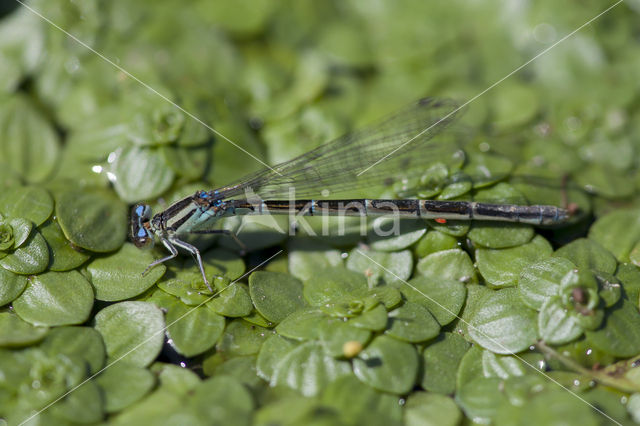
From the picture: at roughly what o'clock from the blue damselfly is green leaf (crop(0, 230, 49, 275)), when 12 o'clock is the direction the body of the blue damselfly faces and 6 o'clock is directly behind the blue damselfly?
The green leaf is roughly at 11 o'clock from the blue damselfly.

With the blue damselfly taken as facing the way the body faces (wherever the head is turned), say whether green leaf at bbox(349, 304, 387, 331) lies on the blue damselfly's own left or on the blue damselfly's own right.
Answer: on the blue damselfly's own left

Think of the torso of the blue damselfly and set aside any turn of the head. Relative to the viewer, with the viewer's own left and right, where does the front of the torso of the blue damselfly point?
facing to the left of the viewer

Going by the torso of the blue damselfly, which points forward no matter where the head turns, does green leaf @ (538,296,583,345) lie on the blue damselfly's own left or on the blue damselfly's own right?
on the blue damselfly's own left

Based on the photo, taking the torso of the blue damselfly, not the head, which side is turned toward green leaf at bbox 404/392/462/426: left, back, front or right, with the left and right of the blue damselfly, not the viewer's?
left

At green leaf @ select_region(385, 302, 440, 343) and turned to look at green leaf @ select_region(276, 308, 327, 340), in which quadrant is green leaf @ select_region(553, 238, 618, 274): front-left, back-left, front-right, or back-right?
back-right

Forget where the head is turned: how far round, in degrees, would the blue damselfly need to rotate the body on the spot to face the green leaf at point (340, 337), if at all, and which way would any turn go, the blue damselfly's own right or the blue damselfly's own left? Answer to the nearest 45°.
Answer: approximately 90° to the blue damselfly's own left

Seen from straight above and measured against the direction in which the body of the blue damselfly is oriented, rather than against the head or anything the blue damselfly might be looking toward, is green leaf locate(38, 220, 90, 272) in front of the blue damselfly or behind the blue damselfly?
in front

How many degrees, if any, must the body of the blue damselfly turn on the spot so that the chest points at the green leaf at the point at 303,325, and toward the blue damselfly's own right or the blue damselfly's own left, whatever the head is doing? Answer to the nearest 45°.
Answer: approximately 90° to the blue damselfly's own left
